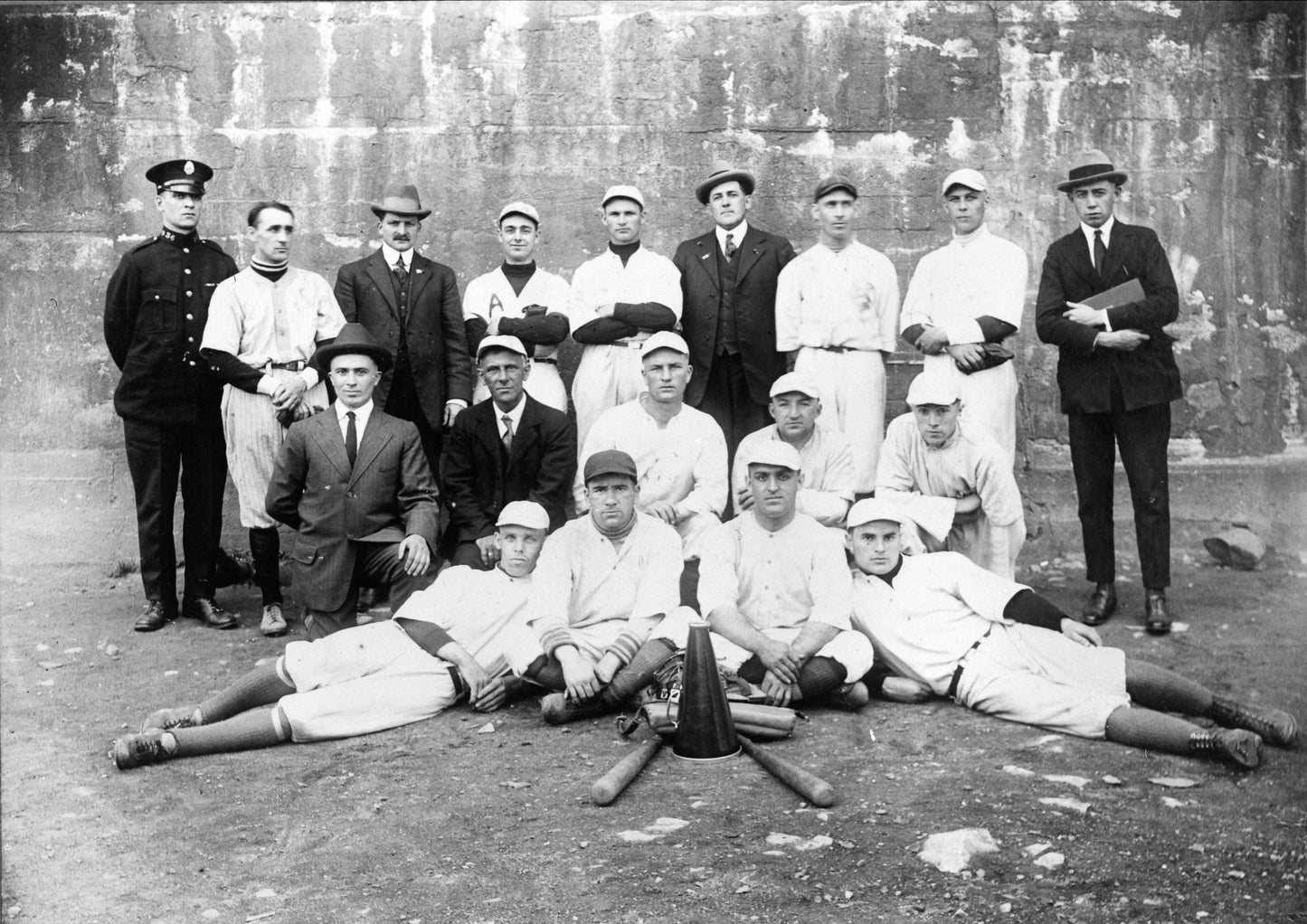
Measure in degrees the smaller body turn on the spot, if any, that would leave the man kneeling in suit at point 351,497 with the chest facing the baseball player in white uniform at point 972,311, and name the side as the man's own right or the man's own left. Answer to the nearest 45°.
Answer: approximately 90° to the man's own left

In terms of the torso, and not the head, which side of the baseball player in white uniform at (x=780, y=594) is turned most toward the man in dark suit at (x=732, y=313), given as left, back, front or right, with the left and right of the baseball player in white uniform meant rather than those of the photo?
back

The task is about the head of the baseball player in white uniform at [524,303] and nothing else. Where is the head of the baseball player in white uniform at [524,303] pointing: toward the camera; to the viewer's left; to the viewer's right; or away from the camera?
toward the camera

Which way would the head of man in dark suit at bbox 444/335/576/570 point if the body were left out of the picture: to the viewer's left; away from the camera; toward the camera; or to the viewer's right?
toward the camera

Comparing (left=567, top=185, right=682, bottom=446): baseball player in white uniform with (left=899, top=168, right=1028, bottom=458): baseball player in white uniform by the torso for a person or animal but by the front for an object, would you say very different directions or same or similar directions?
same or similar directions

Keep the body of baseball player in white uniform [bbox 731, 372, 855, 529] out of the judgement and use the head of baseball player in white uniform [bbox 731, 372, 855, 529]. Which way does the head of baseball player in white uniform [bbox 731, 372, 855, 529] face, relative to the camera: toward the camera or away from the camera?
toward the camera

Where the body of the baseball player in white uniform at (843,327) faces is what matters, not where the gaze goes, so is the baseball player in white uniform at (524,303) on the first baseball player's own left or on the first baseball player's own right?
on the first baseball player's own right

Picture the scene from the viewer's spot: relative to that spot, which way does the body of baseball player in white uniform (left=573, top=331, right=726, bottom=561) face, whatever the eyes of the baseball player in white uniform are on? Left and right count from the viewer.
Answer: facing the viewer

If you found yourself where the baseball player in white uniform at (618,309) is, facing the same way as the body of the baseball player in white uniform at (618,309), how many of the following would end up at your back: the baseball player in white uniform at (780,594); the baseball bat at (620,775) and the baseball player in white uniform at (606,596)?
0

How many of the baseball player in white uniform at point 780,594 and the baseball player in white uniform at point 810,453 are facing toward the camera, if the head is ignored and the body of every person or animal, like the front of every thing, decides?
2

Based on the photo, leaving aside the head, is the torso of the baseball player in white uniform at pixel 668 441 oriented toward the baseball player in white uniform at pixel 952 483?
no

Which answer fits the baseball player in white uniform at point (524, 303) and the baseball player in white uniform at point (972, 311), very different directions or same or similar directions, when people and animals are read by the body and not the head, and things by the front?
same or similar directions

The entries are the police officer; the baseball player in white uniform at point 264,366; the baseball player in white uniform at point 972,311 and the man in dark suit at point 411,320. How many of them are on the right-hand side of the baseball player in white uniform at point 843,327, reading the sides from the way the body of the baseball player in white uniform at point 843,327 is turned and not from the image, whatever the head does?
3

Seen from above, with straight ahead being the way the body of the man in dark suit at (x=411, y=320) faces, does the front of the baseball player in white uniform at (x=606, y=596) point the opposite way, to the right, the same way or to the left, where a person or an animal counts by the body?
the same way

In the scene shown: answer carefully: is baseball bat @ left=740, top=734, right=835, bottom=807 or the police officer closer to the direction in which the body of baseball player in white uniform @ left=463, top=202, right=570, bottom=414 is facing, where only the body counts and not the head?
the baseball bat

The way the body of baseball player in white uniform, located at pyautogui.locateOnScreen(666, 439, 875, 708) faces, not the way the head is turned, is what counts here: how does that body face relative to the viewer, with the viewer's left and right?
facing the viewer

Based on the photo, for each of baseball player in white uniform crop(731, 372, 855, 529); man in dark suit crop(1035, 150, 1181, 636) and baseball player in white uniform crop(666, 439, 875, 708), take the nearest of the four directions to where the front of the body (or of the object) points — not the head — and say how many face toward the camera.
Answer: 3

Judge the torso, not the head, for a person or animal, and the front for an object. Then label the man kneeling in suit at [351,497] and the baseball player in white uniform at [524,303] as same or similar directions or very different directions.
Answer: same or similar directions

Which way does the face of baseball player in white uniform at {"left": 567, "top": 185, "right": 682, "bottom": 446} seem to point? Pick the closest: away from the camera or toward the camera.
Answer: toward the camera

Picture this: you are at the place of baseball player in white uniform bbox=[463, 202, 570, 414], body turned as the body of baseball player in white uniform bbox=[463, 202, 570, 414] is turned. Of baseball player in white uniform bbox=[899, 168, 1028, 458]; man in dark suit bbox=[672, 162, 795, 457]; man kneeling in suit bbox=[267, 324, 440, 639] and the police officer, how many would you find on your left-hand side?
2

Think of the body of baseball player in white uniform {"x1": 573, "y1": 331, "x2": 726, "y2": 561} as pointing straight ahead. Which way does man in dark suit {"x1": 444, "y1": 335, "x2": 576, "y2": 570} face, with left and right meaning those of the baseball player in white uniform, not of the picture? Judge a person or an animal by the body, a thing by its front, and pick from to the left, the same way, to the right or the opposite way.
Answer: the same way
